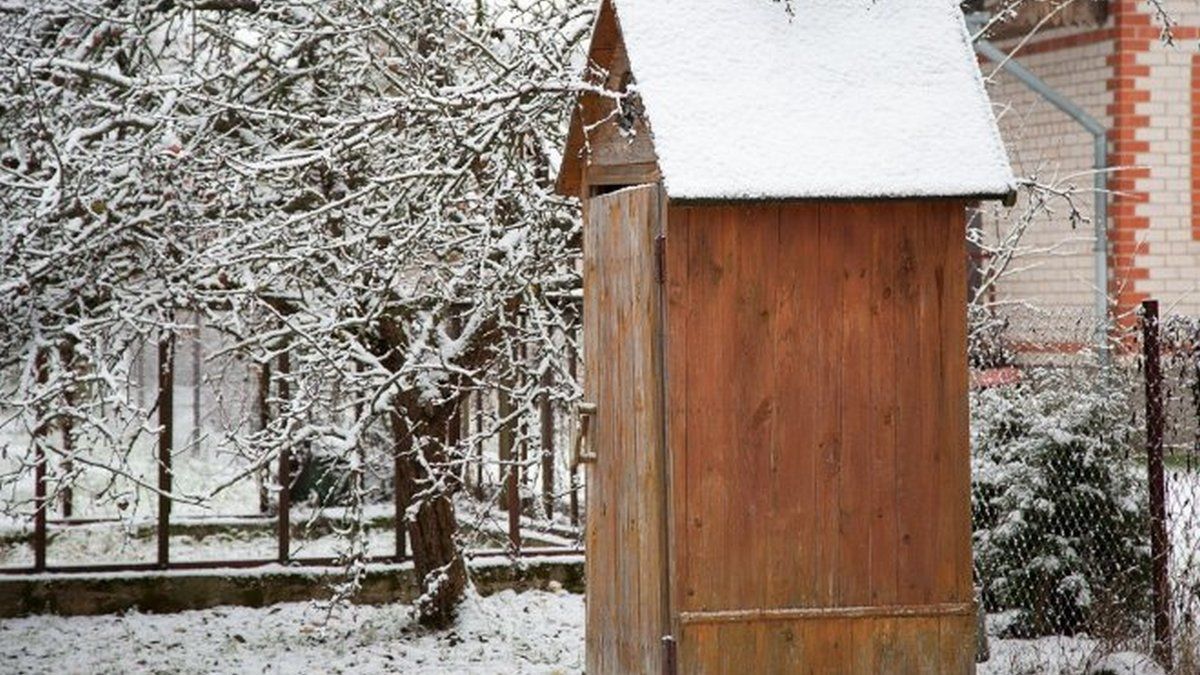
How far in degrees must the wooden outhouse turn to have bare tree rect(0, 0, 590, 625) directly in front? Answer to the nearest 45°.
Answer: approximately 45° to its right

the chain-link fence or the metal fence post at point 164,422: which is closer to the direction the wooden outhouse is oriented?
the metal fence post

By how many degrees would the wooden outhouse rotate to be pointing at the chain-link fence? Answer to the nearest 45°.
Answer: approximately 135° to its right

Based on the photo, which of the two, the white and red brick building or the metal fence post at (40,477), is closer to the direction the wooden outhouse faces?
the metal fence post

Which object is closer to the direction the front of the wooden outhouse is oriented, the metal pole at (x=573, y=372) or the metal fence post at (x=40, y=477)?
the metal fence post

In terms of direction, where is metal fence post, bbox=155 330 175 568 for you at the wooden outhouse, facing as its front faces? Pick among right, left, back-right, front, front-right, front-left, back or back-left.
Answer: front-right

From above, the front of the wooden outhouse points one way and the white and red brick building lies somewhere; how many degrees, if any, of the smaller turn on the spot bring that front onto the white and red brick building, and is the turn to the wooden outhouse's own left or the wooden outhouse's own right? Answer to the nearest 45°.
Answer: approximately 90° to the wooden outhouse's own right

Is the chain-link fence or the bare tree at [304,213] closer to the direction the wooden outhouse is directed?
the bare tree

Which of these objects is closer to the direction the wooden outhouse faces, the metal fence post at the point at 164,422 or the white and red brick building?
the metal fence post

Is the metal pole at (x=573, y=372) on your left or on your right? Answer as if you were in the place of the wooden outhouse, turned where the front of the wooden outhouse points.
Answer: on your right

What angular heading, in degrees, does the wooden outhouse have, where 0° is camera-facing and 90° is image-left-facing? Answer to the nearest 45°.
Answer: approximately 90°

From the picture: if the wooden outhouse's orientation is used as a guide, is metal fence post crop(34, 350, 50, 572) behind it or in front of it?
in front
